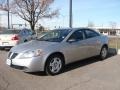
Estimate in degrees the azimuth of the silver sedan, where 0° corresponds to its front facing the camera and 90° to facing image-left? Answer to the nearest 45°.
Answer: approximately 45°

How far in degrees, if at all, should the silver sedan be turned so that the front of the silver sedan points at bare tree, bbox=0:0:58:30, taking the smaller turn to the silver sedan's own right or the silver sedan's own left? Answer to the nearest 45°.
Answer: approximately 135° to the silver sedan's own right
